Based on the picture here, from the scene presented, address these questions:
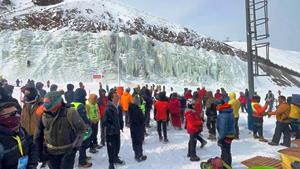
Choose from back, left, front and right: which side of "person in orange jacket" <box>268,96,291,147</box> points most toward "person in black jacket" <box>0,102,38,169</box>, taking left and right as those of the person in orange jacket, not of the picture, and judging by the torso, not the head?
left

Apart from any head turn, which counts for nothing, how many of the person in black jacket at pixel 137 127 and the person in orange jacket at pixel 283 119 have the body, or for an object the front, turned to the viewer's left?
1

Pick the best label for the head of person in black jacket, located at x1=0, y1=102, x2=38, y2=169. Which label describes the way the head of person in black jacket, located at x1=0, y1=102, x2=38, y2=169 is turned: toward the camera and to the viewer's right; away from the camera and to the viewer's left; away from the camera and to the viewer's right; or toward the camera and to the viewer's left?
toward the camera and to the viewer's right

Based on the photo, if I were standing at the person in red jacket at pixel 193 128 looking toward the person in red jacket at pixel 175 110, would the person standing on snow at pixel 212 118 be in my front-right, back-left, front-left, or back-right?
front-right

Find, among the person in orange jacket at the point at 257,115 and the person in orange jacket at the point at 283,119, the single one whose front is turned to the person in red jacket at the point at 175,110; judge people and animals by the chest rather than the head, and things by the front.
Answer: the person in orange jacket at the point at 283,119

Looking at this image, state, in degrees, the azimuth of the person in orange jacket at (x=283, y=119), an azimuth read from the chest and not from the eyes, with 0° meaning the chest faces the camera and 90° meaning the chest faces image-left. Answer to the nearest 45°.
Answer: approximately 90°
